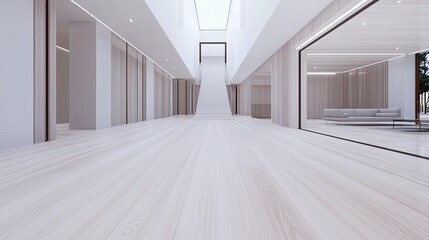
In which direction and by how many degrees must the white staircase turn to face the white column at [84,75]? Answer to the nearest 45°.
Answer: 0° — it already faces it

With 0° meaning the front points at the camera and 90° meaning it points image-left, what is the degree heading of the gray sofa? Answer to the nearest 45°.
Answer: approximately 0°

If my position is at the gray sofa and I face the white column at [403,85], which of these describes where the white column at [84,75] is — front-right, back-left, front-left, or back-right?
back-right

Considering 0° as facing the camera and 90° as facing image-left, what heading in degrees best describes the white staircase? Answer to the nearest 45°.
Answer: approximately 0°

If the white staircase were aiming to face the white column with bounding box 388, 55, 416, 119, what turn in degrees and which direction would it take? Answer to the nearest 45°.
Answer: approximately 45° to its left

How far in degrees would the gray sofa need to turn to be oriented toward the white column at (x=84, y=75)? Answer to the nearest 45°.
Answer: approximately 45° to its right

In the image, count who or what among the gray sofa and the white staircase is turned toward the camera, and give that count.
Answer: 2
